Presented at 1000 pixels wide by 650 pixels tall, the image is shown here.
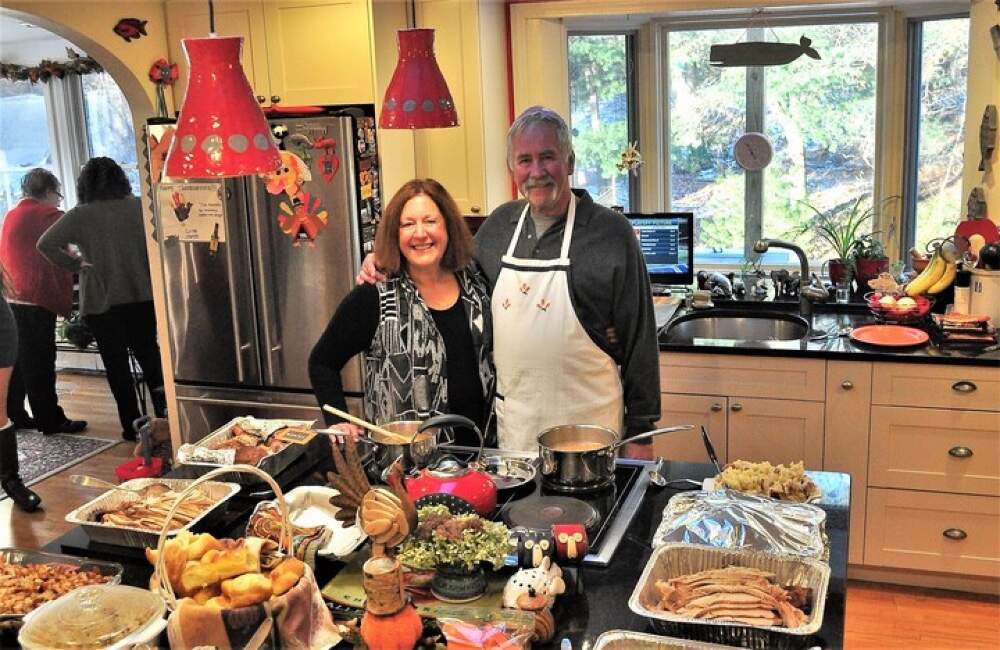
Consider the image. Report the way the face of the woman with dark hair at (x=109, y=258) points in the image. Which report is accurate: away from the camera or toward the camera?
away from the camera

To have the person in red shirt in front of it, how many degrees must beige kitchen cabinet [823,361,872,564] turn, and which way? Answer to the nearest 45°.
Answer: approximately 90° to its right

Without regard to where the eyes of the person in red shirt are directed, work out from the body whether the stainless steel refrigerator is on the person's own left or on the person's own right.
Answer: on the person's own right

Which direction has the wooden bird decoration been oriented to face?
to the viewer's right

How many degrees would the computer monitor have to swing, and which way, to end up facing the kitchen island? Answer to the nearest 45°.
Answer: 0° — it already faces it

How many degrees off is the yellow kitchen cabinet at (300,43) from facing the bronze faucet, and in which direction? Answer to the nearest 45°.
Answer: approximately 90° to its left

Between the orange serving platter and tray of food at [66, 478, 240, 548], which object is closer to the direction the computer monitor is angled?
the tray of food

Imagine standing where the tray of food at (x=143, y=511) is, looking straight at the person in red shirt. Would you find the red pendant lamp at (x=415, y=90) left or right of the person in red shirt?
right

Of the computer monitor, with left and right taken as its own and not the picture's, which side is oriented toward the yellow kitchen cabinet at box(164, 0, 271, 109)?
right

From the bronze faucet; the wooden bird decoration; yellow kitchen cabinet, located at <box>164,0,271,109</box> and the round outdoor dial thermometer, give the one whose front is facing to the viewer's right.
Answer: the wooden bird decoration

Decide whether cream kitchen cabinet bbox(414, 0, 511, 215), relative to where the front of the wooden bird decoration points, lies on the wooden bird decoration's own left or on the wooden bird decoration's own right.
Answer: on the wooden bird decoration's own left

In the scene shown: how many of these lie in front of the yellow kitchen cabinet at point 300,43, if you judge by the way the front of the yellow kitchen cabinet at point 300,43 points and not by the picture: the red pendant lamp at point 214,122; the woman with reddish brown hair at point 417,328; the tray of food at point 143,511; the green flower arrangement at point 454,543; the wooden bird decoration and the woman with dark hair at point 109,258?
5
